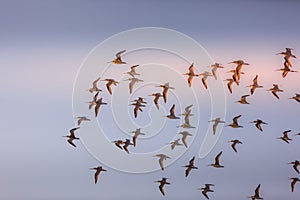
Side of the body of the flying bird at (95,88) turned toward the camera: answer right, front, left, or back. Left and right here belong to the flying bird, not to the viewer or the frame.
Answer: left

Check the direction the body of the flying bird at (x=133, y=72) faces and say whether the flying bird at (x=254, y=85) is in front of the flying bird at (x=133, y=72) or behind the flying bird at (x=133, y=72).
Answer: behind

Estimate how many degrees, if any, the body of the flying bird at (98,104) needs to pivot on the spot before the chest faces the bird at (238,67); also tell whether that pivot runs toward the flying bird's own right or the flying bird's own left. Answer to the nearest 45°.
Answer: approximately 180°
